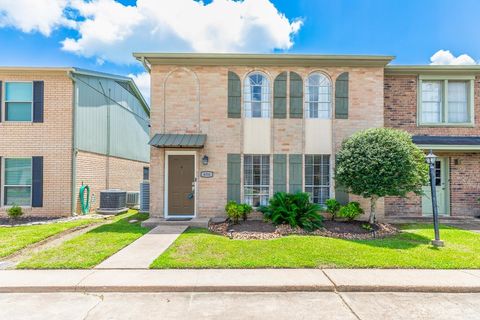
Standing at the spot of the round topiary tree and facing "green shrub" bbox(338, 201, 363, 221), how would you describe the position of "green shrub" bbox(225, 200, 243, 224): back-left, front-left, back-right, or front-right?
front-left

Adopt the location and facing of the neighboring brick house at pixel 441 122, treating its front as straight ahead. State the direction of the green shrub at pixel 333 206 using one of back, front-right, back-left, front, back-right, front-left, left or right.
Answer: front-right

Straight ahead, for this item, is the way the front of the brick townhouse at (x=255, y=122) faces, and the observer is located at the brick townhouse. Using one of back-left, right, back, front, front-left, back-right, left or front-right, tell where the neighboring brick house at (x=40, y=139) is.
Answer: right

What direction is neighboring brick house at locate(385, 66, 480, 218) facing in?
toward the camera

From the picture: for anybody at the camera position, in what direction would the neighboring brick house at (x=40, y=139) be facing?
facing the viewer

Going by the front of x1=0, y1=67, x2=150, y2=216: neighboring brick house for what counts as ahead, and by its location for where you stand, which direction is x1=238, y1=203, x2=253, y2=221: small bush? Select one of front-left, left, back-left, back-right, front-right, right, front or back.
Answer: front-left

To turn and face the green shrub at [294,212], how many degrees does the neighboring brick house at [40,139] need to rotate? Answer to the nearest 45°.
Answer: approximately 45° to its left
